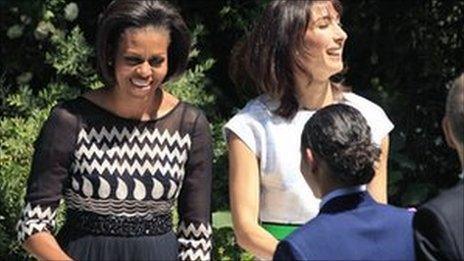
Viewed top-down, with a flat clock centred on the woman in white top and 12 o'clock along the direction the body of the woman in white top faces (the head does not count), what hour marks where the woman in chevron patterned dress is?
The woman in chevron patterned dress is roughly at 4 o'clock from the woman in white top.

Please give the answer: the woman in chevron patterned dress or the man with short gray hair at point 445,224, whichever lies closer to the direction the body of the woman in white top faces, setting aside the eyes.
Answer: the man with short gray hair

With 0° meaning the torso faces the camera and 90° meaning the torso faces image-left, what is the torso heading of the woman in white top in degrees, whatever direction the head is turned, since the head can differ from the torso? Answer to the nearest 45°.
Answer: approximately 315°

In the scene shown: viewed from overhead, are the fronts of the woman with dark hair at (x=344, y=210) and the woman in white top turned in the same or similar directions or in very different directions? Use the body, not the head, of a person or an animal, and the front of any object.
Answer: very different directions

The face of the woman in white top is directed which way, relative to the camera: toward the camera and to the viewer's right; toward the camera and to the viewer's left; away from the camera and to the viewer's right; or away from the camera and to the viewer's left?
toward the camera and to the viewer's right

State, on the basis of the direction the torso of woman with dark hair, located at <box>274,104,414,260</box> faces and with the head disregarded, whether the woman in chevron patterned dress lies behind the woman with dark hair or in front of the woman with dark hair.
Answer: in front

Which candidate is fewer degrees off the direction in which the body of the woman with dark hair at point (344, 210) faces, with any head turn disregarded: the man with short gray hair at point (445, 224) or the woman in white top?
the woman in white top

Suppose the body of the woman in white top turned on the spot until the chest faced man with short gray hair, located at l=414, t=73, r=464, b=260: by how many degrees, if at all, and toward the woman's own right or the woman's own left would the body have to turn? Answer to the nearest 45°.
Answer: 0° — they already face them

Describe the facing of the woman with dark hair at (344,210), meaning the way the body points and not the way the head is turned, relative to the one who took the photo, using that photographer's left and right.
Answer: facing away from the viewer and to the left of the viewer

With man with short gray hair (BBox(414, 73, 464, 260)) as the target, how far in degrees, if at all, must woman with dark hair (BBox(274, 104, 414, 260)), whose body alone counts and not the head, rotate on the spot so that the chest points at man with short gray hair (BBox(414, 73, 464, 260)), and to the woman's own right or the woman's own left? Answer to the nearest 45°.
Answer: approximately 135° to the woman's own right

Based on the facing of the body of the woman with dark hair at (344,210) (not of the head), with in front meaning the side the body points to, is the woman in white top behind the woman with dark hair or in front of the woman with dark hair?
in front
